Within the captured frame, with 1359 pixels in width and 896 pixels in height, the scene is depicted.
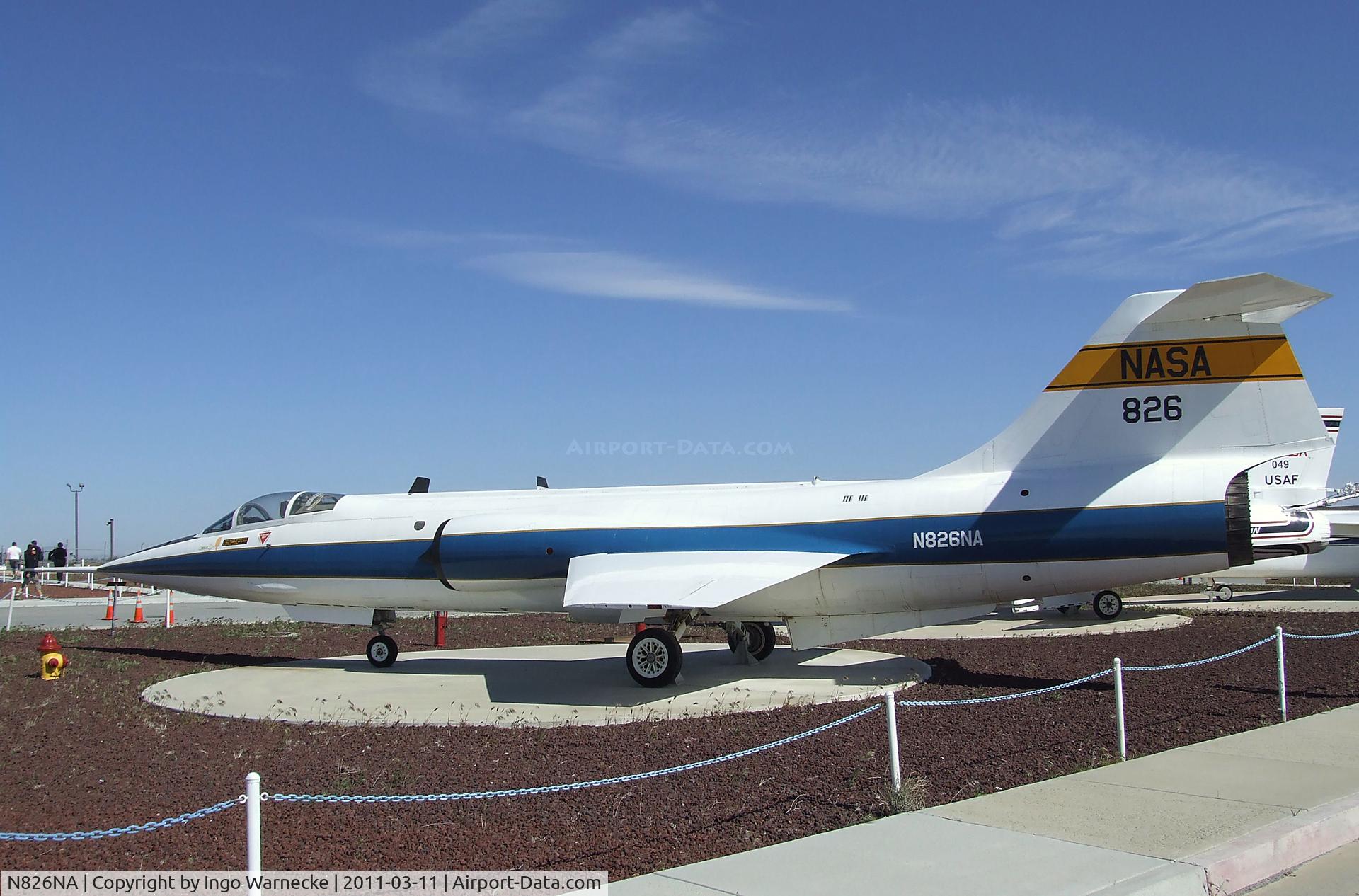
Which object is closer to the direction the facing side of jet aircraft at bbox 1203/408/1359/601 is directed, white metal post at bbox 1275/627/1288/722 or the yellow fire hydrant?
the yellow fire hydrant

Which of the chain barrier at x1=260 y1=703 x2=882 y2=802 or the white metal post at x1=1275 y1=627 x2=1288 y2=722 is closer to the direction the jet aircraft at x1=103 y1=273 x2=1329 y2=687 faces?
the chain barrier

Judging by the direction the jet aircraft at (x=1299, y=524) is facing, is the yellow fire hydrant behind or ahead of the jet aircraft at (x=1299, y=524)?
ahead

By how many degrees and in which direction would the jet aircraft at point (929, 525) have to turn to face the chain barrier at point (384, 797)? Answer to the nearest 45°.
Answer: approximately 45° to its left

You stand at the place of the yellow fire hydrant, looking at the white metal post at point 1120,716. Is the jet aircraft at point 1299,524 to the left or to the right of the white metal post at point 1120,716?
left

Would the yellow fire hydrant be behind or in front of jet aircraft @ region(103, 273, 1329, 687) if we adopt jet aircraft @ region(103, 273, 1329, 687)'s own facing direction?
in front

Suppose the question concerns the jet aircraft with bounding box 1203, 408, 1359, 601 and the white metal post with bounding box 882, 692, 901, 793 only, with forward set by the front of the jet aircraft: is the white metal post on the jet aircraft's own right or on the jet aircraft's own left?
on the jet aircraft's own left

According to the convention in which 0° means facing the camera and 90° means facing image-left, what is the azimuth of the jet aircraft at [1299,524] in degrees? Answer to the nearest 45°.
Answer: approximately 90°

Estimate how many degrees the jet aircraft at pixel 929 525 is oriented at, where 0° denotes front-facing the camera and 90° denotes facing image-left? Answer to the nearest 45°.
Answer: approximately 90°
